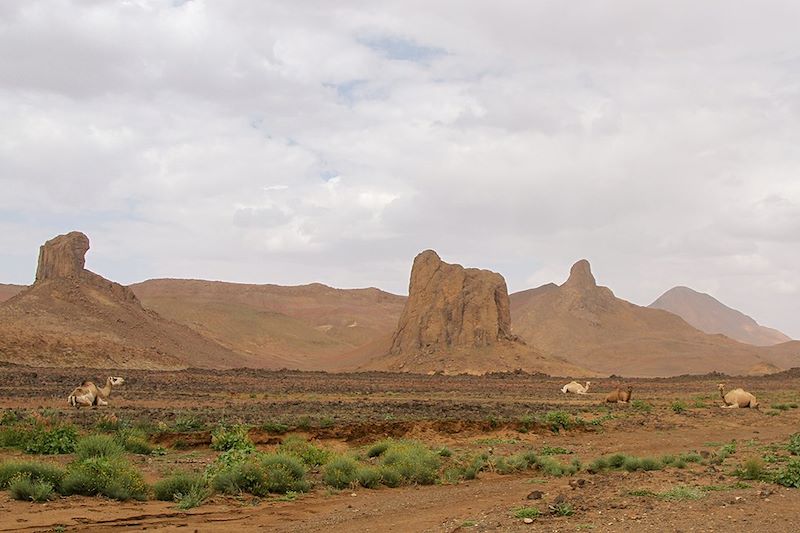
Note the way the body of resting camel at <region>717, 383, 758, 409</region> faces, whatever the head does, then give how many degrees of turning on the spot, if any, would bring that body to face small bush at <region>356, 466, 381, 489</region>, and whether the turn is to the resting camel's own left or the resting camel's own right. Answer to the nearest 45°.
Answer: approximately 90° to the resting camel's own left

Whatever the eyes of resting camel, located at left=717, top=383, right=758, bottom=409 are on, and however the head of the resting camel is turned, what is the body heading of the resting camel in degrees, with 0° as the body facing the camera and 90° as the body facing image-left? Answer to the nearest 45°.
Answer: approximately 90°

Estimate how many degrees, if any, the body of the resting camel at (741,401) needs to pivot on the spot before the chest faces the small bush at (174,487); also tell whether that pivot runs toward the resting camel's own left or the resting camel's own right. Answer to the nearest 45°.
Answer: approximately 90° to the resting camel's own left

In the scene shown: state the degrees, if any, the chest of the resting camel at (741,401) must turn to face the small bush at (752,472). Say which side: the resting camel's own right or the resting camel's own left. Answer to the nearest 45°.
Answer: approximately 90° to the resting camel's own left

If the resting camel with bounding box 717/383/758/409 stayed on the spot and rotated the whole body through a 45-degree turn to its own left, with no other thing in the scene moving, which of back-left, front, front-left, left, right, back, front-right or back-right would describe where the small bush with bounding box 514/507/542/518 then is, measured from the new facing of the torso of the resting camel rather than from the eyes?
front-left

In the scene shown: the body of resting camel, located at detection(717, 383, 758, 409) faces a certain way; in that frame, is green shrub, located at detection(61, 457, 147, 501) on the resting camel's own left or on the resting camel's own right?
on the resting camel's own left

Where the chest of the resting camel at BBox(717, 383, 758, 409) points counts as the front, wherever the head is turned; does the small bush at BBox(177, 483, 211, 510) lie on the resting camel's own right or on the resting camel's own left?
on the resting camel's own left

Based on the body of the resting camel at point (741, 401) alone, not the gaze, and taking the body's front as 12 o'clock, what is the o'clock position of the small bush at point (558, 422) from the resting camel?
The small bush is roughly at 10 o'clock from the resting camel.

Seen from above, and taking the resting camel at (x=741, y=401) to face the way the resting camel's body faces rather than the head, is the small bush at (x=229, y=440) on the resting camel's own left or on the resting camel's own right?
on the resting camel's own left

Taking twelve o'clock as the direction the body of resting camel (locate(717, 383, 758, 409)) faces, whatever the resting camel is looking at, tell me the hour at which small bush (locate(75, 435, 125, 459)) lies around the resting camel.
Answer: The small bush is roughly at 10 o'clock from the resting camel.

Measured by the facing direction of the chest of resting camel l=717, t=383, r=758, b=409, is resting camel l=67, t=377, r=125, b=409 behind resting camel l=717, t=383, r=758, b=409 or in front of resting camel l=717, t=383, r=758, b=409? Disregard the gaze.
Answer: in front

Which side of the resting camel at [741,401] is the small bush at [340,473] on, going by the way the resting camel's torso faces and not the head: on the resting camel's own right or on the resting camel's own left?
on the resting camel's own left

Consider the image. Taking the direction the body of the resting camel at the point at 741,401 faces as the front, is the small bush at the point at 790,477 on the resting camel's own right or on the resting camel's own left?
on the resting camel's own left

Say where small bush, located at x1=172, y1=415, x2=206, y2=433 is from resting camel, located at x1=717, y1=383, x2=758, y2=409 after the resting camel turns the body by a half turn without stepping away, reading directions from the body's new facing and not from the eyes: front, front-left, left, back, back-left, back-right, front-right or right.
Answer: back-right
